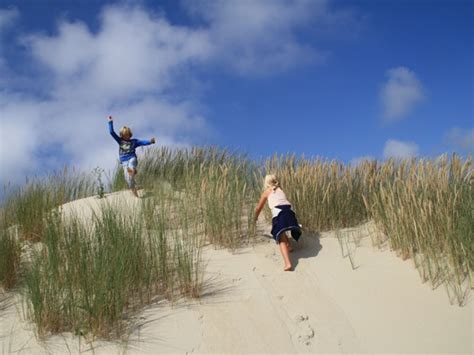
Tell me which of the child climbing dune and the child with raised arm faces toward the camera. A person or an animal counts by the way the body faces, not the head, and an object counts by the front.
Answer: the child with raised arm

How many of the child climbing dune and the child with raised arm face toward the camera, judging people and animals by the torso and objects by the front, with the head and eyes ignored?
1

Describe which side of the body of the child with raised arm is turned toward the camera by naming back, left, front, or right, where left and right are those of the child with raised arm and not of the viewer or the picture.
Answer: front

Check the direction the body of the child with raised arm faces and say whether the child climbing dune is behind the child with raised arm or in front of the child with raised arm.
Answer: in front

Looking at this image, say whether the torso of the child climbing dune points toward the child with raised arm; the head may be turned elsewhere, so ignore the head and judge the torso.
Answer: yes

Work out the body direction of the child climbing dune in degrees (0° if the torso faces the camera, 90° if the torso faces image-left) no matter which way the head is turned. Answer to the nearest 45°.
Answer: approximately 135°
